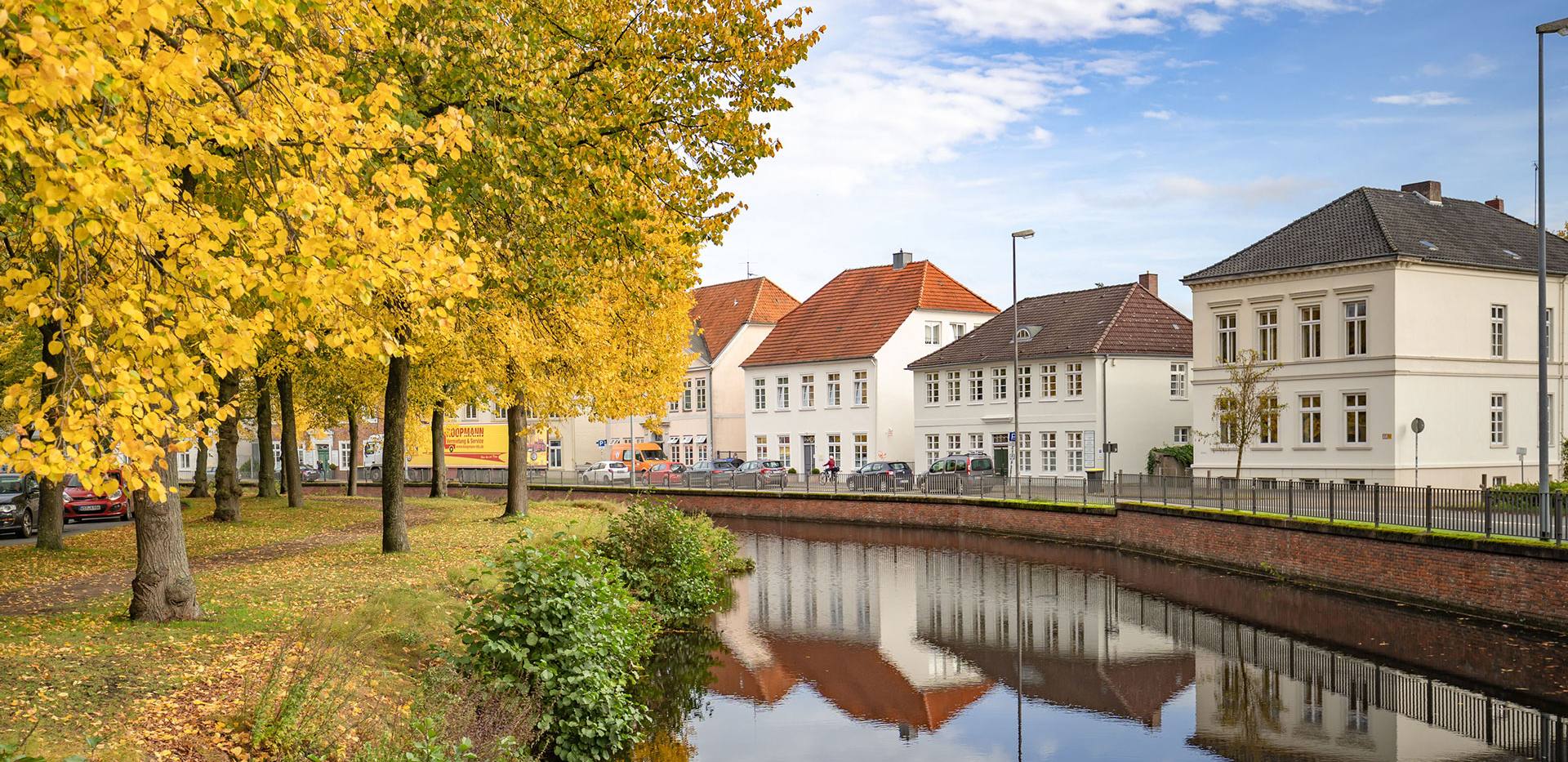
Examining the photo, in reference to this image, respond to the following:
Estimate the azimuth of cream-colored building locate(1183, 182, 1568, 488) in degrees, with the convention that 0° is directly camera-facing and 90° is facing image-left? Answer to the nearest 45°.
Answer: approximately 45°

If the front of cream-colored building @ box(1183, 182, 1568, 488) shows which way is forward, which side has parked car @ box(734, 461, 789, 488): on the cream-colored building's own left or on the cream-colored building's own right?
on the cream-colored building's own right

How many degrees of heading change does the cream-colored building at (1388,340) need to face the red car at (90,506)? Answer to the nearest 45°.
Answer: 0° — it already faces it
